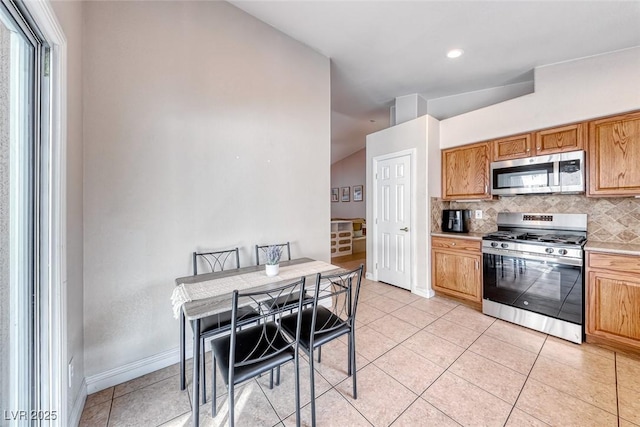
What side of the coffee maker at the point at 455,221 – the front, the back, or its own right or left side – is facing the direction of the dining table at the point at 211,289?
front

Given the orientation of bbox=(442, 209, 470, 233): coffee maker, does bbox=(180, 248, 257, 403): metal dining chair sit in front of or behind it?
in front

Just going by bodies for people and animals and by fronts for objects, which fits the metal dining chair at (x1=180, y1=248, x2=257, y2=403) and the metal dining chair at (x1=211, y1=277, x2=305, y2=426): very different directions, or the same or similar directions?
very different directions

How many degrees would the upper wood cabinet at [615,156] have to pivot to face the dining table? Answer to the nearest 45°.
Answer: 0° — it already faces it

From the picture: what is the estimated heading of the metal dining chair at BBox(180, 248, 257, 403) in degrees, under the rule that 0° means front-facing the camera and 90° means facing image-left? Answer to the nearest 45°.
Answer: approximately 315°

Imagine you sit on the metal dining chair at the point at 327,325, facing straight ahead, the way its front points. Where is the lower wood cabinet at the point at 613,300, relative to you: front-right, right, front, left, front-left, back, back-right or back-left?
back-right

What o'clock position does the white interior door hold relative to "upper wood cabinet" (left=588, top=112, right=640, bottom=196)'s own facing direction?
The white interior door is roughly at 3 o'clock from the upper wood cabinet.

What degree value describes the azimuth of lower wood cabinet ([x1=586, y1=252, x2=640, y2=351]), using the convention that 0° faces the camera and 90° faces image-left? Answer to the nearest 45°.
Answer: approximately 45°

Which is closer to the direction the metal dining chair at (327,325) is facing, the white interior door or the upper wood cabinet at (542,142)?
the white interior door
